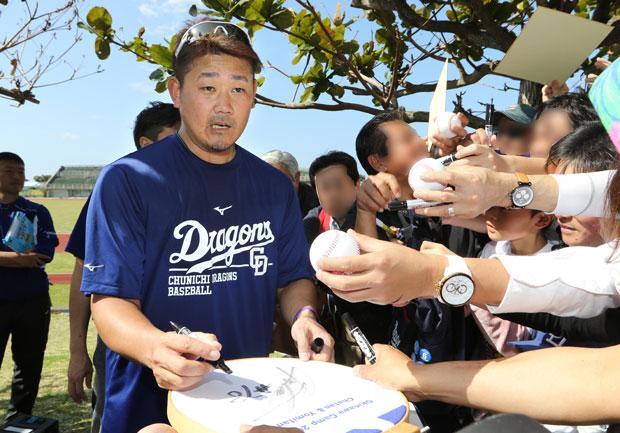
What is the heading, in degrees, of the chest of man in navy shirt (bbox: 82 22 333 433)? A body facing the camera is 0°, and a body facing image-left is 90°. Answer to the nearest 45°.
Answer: approximately 315°

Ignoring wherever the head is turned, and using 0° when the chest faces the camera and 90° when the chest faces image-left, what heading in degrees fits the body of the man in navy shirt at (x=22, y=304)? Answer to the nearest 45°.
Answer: approximately 45°

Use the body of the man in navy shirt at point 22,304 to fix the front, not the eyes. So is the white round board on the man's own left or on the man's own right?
on the man's own left

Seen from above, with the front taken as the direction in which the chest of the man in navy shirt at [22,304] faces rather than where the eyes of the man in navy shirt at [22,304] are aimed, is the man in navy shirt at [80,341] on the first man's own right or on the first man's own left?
on the first man's own left
